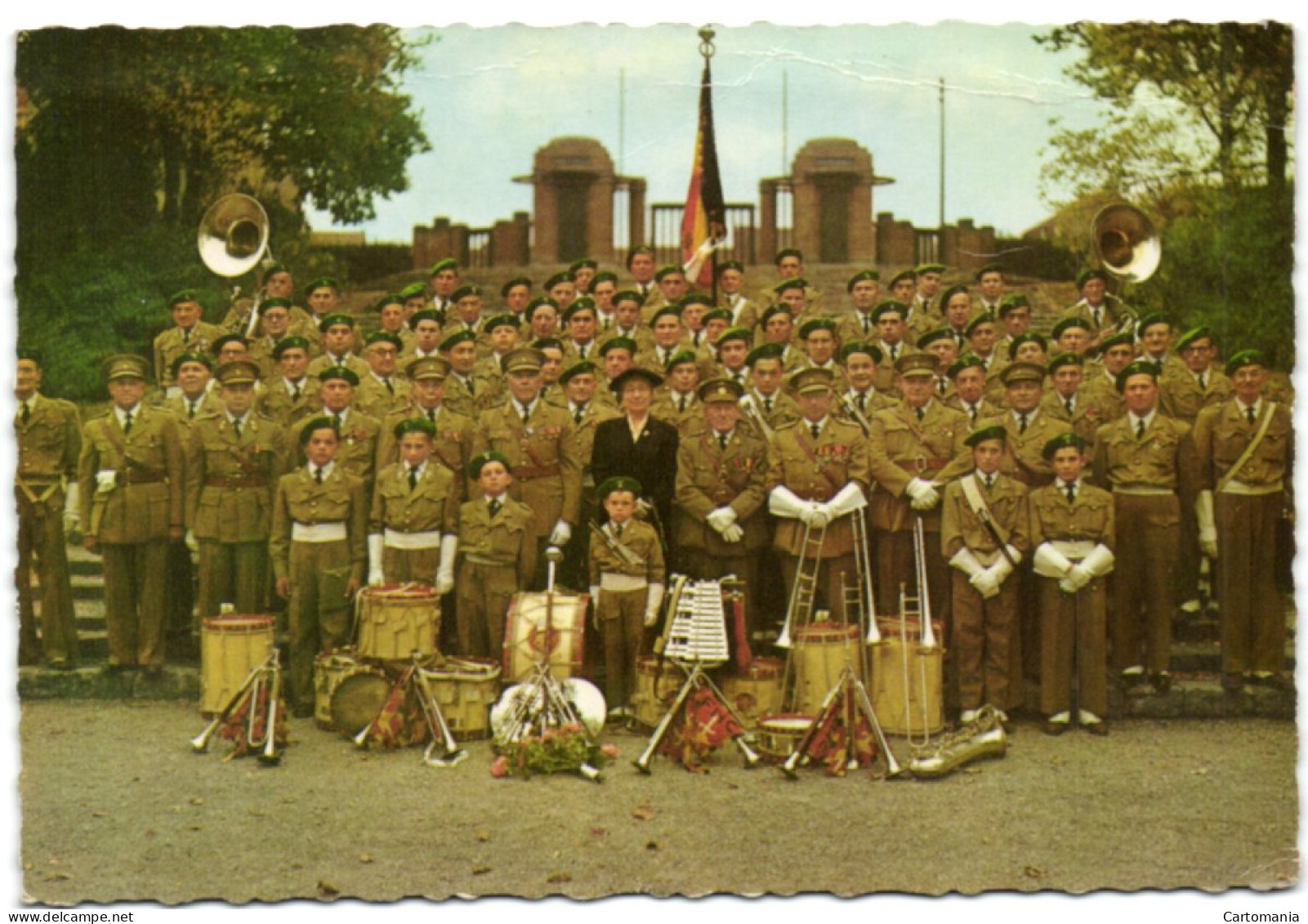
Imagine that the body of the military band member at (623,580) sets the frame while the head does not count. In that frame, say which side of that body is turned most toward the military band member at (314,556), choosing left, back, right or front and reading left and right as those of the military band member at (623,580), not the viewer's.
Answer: right

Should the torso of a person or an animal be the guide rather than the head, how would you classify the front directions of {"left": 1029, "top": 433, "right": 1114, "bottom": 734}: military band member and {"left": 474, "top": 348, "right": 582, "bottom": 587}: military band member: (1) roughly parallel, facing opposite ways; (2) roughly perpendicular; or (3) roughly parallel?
roughly parallel

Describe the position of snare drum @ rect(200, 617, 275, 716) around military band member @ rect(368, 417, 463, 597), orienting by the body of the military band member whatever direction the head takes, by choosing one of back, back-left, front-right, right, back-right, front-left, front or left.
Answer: right

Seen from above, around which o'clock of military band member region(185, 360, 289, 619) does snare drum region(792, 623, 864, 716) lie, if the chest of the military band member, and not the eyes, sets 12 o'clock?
The snare drum is roughly at 10 o'clock from the military band member.

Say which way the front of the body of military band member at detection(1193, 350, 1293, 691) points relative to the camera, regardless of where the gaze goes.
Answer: toward the camera

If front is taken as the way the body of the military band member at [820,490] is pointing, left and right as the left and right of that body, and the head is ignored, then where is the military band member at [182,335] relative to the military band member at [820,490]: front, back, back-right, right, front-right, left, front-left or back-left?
right

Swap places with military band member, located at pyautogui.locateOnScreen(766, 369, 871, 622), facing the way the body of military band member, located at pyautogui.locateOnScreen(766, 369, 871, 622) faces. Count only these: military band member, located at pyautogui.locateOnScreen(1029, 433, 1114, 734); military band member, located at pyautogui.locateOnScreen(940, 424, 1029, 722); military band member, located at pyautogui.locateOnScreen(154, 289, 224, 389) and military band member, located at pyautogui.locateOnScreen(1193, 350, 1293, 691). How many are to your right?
1

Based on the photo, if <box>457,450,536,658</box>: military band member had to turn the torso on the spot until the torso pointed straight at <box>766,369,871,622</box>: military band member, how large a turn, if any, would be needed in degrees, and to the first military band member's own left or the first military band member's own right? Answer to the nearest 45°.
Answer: approximately 90° to the first military band member's own left

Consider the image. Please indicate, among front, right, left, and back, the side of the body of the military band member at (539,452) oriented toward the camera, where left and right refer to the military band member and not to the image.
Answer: front

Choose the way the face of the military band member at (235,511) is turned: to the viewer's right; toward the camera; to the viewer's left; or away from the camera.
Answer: toward the camera

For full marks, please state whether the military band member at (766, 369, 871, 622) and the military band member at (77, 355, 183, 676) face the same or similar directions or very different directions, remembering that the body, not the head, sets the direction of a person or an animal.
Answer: same or similar directions

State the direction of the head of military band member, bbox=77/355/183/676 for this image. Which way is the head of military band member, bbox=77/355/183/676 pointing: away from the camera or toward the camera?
toward the camera

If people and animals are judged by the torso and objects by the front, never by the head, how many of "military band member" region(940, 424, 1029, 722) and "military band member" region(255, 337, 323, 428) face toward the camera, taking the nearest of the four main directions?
2

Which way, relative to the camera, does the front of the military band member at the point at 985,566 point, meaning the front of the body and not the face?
toward the camera

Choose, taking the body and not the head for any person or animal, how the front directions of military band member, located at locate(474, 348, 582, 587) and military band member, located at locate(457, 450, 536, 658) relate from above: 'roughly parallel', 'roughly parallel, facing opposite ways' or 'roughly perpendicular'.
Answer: roughly parallel

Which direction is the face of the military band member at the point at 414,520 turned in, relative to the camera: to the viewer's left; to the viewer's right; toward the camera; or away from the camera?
toward the camera

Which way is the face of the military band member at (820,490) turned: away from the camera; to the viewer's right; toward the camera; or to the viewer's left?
toward the camera

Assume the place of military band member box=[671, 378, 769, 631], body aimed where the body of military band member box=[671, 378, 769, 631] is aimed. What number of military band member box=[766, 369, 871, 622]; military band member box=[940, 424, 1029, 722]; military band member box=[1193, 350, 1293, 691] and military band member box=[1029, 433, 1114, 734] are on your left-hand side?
4
